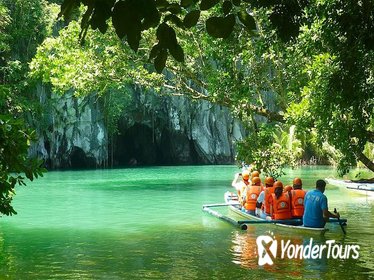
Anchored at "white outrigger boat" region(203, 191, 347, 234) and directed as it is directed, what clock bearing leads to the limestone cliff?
The limestone cliff is roughly at 1 o'clock from the white outrigger boat.

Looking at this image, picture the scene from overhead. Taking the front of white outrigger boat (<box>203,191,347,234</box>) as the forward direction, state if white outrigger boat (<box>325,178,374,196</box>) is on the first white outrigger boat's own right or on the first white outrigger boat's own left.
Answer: on the first white outrigger boat's own right

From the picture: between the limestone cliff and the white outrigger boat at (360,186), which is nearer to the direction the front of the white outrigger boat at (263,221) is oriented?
the limestone cliff

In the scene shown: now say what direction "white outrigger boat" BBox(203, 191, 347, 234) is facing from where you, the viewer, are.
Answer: facing away from the viewer and to the left of the viewer

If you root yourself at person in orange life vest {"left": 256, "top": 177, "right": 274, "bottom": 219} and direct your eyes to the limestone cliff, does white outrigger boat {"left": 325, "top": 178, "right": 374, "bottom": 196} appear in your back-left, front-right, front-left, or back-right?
front-right
